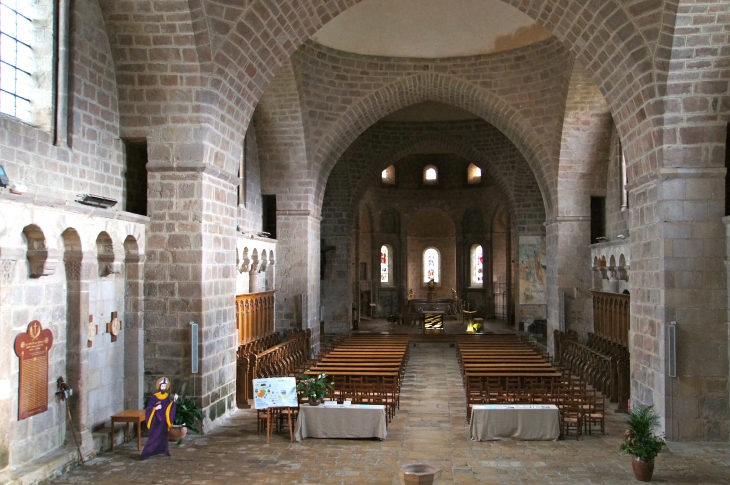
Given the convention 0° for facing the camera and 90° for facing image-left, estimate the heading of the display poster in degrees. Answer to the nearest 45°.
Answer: approximately 0°

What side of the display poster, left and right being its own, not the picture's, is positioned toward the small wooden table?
right

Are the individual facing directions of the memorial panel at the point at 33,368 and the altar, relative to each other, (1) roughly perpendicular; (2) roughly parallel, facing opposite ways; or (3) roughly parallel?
roughly perpendicular

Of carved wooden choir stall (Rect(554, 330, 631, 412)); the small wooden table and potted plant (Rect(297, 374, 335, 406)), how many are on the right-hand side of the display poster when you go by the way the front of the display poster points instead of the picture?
1

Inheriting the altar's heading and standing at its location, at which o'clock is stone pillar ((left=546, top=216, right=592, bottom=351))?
The stone pillar is roughly at 11 o'clock from the altar.

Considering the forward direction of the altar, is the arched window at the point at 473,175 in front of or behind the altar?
behind

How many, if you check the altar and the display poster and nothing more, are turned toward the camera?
2

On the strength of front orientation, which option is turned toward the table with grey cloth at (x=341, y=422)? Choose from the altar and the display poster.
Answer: the altar

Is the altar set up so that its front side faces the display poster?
yes
